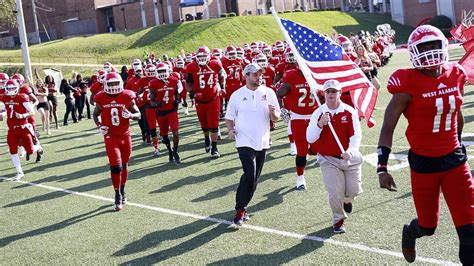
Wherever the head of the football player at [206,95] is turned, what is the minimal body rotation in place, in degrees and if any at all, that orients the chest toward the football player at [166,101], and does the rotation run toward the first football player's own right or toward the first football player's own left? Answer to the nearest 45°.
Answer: approximately 45° to the first football player's own right

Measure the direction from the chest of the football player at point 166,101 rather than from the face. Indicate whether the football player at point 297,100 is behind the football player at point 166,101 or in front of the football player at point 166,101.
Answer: in front

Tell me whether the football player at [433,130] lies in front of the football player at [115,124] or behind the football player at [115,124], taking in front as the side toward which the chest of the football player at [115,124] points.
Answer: in front

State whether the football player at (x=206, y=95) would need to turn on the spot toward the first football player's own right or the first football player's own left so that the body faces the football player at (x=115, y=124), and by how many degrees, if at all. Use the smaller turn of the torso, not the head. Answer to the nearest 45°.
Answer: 0° — they already face them

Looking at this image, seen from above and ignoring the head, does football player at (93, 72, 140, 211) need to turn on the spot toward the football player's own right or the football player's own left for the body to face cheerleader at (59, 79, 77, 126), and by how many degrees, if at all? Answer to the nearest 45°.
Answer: approximately 180°

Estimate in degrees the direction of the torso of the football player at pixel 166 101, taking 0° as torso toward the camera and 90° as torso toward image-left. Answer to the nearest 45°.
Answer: approximately 0°

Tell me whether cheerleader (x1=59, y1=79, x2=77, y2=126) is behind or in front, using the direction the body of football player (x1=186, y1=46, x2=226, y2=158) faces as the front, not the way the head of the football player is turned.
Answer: behind

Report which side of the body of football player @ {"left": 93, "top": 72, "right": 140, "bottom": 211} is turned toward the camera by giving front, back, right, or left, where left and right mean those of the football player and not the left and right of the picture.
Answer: front

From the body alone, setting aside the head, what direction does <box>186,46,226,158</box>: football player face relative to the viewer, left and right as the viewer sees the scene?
facing the viewer

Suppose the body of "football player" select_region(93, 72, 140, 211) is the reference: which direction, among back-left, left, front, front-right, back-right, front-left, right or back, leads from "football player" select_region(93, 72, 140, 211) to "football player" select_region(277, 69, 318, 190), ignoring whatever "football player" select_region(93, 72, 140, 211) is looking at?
left
